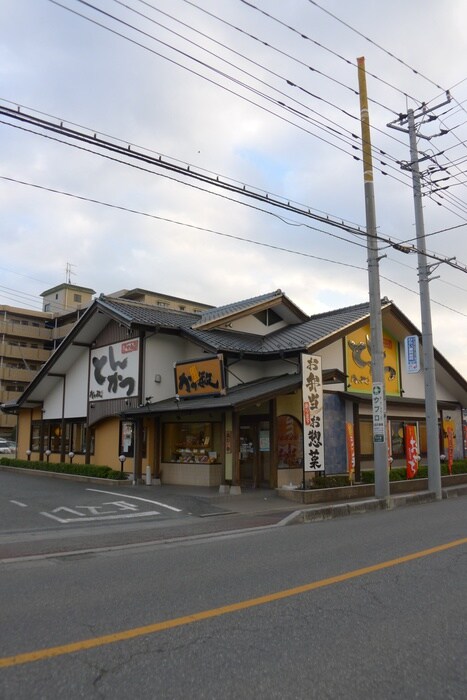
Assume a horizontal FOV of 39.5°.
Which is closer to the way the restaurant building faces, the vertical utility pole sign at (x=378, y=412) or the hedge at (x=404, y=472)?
the vertical utility pole sign

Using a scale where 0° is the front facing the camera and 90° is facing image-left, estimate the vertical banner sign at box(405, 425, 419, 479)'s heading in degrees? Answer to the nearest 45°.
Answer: approximately 0°

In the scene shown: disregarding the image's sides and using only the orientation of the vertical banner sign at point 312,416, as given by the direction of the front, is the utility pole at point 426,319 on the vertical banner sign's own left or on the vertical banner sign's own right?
on the vertical banner sign's own left
